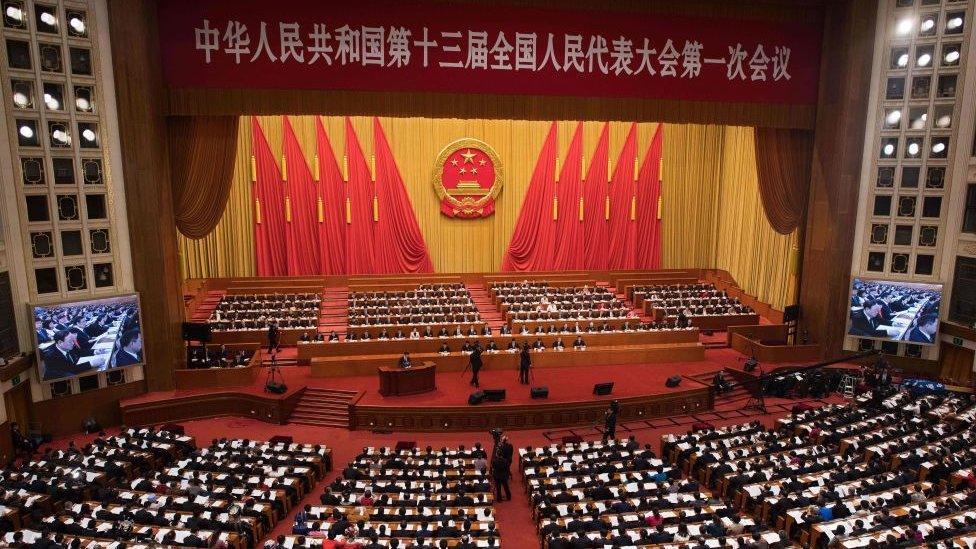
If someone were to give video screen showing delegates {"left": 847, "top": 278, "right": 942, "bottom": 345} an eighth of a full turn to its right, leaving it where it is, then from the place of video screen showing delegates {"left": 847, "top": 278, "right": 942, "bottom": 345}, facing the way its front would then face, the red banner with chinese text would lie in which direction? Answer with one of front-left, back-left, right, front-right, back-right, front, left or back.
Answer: front

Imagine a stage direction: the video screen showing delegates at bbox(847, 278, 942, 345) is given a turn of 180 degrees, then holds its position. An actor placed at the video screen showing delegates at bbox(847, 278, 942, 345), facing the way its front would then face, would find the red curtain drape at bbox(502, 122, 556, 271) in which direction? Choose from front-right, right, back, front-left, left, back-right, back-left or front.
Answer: left

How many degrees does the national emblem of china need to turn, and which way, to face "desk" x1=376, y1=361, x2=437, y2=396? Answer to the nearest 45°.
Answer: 0° — it already faces it

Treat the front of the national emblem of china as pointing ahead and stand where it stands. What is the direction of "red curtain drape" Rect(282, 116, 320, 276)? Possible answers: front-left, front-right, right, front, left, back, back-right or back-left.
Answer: right

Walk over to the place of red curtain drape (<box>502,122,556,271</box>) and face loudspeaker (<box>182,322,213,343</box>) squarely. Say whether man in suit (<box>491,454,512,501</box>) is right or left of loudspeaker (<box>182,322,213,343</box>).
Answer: left

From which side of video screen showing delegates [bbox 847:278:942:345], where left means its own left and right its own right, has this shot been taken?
front

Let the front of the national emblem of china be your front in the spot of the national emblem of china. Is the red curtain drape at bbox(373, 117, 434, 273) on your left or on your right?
on your right

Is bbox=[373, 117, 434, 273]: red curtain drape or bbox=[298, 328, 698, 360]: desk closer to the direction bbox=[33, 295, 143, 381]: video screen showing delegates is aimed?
the desk

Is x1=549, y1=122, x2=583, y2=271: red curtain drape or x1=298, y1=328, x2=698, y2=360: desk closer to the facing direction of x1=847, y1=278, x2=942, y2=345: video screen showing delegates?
the desk

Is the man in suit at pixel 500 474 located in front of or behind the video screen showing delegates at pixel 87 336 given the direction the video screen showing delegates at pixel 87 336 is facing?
in front

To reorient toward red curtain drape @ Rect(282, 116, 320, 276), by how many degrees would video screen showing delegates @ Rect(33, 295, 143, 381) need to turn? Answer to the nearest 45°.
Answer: approximately 90° to its left

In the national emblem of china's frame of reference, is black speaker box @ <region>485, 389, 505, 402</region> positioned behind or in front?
in front

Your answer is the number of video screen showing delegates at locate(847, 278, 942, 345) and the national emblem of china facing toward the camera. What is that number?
2

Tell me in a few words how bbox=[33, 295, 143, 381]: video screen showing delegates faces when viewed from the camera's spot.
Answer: facing the viewer and to the right of the viewer

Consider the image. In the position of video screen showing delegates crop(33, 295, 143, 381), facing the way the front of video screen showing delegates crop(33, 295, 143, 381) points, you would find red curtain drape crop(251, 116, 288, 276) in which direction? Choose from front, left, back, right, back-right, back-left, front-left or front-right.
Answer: left

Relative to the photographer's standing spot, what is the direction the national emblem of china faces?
facing the viewer
